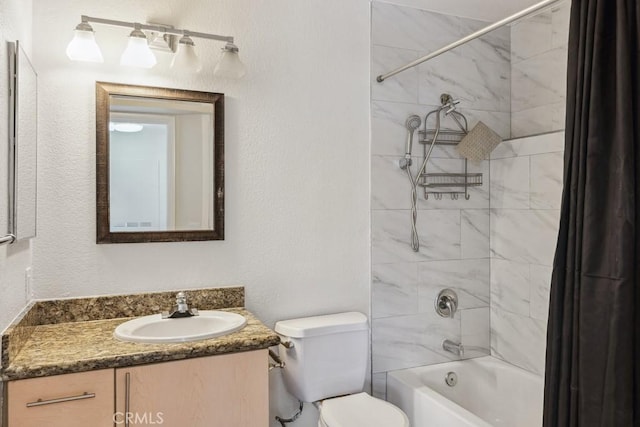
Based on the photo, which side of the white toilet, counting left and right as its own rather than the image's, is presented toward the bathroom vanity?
right

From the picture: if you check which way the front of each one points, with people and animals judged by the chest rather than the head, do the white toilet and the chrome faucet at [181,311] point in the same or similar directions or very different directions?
same or similar directions

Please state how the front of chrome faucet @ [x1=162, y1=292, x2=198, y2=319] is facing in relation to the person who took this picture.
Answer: facing the viewer

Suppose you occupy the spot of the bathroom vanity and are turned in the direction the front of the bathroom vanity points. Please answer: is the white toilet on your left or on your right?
on your left

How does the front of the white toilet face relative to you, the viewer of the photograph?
facing the viewer and to the right of the viewer

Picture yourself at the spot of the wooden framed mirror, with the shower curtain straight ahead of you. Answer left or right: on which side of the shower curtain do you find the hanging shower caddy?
left

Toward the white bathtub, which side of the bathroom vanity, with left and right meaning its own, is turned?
left

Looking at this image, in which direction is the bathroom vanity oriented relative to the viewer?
toward the camera

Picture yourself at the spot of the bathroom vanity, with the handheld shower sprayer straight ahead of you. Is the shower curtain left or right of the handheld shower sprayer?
right

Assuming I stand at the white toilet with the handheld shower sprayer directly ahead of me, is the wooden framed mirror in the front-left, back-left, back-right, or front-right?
back-left

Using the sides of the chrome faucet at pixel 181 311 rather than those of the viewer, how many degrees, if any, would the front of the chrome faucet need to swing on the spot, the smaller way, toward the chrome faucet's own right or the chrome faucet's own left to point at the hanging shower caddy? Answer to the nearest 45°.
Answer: approximately 90° to the chrome faucet's own left

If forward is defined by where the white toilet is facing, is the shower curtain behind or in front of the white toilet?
in front

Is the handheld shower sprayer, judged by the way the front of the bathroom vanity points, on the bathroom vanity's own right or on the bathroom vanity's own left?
on the bathroom vanity's own left

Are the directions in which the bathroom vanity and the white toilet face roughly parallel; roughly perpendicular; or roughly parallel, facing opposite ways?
roughly parallel
